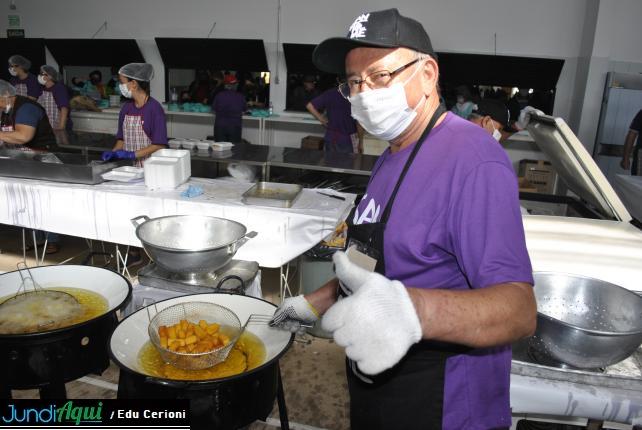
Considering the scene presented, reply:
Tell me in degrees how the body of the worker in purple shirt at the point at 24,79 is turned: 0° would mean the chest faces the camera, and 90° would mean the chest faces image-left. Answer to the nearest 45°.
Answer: approximately 45°

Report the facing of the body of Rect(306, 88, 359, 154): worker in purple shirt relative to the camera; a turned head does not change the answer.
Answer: away from the camera

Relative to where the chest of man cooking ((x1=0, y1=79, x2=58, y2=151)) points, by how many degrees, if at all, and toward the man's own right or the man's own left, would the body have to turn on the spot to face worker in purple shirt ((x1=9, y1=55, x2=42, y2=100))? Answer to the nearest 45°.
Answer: approximately 90° to the man's own right

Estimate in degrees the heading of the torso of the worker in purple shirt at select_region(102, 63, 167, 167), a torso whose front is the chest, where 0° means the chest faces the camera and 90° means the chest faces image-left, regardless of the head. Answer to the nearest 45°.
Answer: approximately 45°

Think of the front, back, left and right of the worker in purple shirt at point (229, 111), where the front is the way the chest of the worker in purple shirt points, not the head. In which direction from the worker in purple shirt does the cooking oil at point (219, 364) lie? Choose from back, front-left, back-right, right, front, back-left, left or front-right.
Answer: back

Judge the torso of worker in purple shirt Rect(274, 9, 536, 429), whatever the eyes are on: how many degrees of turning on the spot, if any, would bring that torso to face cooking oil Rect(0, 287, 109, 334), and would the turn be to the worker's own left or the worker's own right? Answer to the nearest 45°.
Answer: approximately 45° to the worker's own right

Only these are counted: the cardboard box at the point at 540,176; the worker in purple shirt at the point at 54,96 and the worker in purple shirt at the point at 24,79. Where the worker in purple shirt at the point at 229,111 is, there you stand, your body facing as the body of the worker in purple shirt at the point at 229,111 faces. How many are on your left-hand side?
2

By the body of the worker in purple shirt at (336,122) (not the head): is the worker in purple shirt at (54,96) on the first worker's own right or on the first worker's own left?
on the first worker's own left

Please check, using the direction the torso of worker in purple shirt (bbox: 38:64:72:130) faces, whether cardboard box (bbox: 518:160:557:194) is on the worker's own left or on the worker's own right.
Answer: on the worker's own left

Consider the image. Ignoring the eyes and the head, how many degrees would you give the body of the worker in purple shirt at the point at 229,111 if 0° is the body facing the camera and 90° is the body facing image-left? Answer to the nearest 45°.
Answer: approximately 180°

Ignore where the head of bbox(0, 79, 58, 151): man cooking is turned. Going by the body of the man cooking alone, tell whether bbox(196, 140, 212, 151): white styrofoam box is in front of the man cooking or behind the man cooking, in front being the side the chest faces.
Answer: behind

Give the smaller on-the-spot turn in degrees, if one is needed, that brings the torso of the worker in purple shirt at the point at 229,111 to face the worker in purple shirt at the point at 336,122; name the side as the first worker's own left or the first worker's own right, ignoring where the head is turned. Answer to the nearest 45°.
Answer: approximately 135° to the first worker's own right
